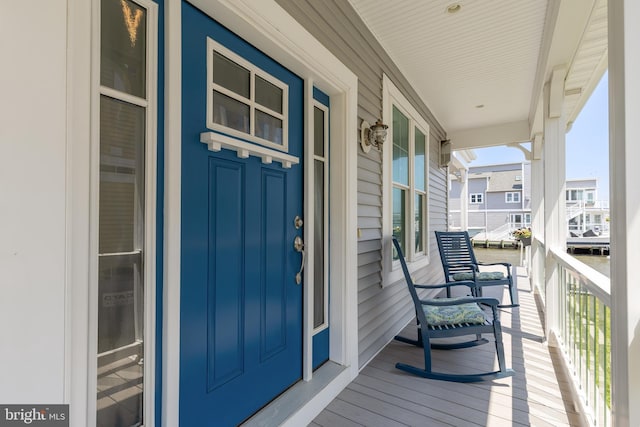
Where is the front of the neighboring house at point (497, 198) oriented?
toward the camera

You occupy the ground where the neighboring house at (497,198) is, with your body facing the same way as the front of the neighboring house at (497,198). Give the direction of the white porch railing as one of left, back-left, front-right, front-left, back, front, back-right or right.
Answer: front

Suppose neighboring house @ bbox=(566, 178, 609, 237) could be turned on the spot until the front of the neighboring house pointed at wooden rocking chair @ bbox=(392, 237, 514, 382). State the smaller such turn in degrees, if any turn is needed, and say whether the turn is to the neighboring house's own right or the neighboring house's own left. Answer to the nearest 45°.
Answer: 0° — it already faces it

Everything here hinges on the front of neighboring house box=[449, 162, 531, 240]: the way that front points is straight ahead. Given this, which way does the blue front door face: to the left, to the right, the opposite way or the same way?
to the left

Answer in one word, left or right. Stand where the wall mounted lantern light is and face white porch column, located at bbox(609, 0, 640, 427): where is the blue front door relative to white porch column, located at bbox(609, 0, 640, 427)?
right

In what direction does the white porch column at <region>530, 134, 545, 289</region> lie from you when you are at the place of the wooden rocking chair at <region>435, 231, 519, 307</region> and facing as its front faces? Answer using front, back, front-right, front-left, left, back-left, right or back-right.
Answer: left

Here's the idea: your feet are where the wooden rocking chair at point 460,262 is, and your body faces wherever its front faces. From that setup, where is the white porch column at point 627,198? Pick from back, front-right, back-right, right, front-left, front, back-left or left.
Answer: front-right

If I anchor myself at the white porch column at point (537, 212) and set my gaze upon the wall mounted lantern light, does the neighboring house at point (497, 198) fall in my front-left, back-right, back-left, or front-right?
back-right

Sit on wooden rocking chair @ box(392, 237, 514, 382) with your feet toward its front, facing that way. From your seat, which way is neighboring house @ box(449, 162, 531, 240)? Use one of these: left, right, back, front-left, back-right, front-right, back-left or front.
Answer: left

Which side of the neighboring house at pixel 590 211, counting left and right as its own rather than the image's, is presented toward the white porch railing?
front

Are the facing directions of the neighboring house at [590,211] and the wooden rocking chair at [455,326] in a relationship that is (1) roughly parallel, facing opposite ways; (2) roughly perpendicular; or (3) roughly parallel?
roughly perpendicular

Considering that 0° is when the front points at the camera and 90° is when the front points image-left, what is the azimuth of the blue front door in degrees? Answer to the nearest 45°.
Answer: approximately 315°

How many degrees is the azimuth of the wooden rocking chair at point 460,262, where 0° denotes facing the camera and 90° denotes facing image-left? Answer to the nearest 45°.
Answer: approximately 315°

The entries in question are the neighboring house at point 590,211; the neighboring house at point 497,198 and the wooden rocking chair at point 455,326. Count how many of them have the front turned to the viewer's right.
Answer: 1

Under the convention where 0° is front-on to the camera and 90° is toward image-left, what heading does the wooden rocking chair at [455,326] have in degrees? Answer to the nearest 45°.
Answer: approximately 270°

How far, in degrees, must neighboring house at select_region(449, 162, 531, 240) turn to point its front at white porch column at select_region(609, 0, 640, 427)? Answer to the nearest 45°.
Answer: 0° — it already faces it

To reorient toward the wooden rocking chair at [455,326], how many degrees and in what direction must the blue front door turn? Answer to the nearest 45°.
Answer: approximately 45° to its left

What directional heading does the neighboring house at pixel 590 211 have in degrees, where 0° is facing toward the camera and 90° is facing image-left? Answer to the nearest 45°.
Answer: approximately 0°

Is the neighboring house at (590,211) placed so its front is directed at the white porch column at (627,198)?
yes

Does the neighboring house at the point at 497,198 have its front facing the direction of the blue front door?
yes
